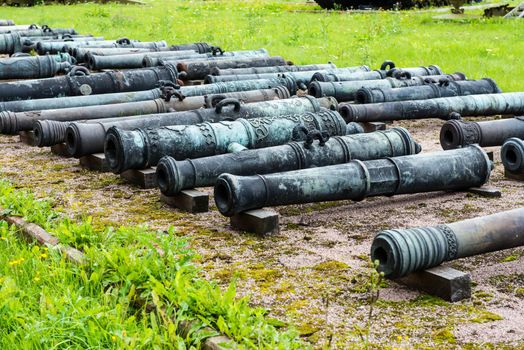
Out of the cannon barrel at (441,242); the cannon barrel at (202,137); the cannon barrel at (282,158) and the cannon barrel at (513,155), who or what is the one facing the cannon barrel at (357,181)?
the cannon barrel at (513,155)

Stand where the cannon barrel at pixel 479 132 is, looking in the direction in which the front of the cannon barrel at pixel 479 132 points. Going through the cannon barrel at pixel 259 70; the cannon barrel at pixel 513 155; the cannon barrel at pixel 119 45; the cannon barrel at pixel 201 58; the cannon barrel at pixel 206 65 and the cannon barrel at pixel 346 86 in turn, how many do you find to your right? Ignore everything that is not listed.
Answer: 5

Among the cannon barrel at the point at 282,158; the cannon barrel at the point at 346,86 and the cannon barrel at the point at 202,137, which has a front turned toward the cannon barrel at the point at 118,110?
the cannon barrel at the point at 346,86

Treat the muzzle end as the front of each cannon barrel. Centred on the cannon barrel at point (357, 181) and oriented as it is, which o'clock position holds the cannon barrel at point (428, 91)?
the cannon barrel at point (428, 91) is roughly at 5 o'clock from the cannon barrel at point (357, 181).

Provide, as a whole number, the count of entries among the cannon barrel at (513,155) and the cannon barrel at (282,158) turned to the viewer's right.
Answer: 0

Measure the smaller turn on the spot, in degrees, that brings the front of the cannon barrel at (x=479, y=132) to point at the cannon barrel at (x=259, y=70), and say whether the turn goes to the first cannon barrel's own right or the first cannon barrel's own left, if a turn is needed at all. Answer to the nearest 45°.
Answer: approximately 90° to the first cannon barrel's own right

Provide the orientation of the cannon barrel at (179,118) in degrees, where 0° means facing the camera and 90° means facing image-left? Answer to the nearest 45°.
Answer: approximately 45°

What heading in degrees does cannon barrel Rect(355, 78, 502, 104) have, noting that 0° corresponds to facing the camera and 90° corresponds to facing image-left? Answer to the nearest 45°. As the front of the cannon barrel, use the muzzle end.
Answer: approximately 45°

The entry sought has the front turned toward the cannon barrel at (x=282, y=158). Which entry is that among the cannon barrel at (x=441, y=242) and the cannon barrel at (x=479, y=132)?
the cannon barrel at (x=479, y=132)

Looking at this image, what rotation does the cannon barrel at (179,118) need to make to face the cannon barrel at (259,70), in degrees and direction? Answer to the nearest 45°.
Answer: approximately 135° to its right
